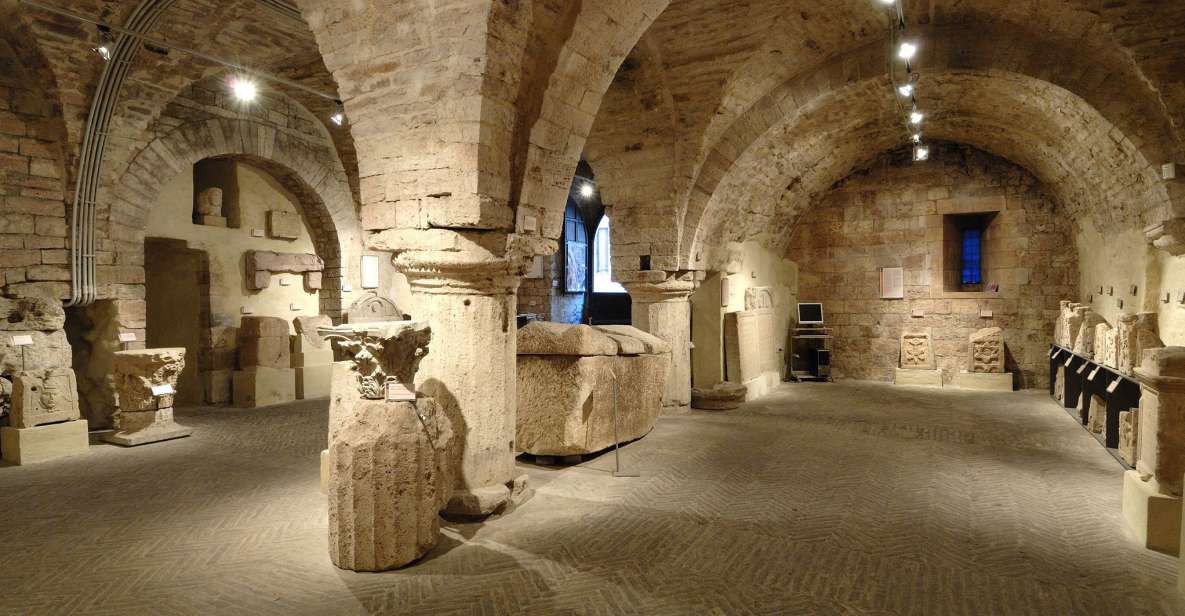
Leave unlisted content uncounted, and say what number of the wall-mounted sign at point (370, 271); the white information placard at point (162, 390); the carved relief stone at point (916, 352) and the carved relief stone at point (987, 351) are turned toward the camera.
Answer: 4

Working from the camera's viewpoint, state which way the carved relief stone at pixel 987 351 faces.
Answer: facing the viewer

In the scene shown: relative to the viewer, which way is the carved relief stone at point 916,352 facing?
toward the camera

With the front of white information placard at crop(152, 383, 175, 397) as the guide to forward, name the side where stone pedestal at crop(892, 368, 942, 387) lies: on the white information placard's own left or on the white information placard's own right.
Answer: on the white information placard's own left

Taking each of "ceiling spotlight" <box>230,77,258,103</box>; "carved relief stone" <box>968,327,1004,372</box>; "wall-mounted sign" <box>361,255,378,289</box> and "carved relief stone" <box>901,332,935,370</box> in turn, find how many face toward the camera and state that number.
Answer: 4

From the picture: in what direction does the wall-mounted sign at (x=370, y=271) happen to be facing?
toward the camera

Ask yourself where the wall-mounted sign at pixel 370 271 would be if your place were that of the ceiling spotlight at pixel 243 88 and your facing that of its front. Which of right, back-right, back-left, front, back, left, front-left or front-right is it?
back-left

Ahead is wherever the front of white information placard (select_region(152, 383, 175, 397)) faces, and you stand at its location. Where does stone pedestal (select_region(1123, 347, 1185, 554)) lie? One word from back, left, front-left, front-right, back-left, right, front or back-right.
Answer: front-left

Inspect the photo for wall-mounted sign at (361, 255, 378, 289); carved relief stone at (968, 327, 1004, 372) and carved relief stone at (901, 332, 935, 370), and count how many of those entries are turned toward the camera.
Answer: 3

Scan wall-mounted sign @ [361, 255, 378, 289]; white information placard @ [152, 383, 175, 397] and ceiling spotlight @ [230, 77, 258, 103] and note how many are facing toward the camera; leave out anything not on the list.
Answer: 3

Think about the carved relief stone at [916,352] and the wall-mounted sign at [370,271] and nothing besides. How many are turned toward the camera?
2
